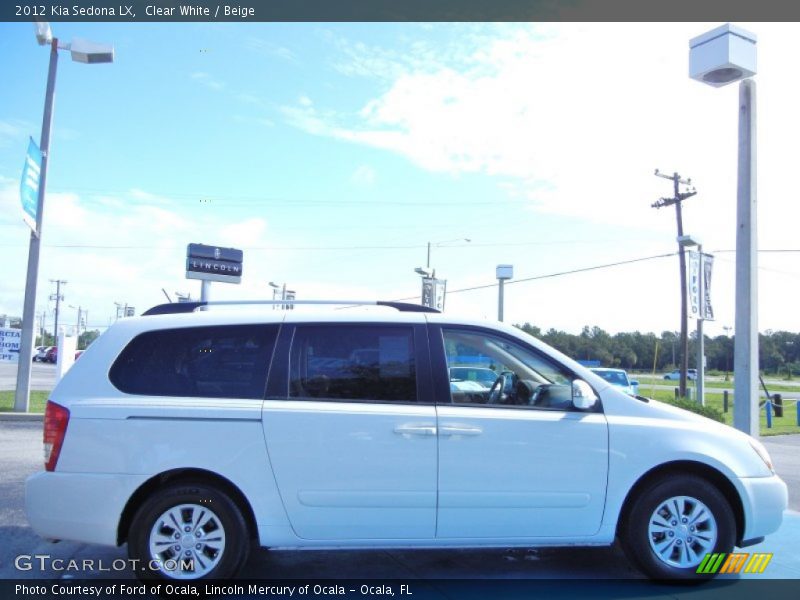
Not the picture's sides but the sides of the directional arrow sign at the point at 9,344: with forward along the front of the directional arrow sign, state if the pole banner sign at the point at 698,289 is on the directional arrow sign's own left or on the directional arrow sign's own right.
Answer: on the directional arrow sign's own left

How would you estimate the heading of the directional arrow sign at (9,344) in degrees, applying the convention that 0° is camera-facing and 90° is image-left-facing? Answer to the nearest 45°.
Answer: approximately 0°

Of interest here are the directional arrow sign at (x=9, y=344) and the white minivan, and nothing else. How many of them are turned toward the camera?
1

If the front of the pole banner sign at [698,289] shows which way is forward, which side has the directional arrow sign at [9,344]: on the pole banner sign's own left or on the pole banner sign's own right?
on the pole banner sign's own right

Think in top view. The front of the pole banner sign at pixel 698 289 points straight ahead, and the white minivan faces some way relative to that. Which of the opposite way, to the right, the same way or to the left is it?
to the left

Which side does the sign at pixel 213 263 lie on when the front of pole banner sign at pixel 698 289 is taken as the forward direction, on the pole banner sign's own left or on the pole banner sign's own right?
on the pole banner sign's own right

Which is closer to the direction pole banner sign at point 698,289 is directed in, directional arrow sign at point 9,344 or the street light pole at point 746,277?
the street light pole

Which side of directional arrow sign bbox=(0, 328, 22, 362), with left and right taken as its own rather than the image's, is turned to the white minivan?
front

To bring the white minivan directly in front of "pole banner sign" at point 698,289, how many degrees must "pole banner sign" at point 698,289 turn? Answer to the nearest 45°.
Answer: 0° — it already faces it

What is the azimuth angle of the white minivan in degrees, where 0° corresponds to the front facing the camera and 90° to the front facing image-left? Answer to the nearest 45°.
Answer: approximately 270°
